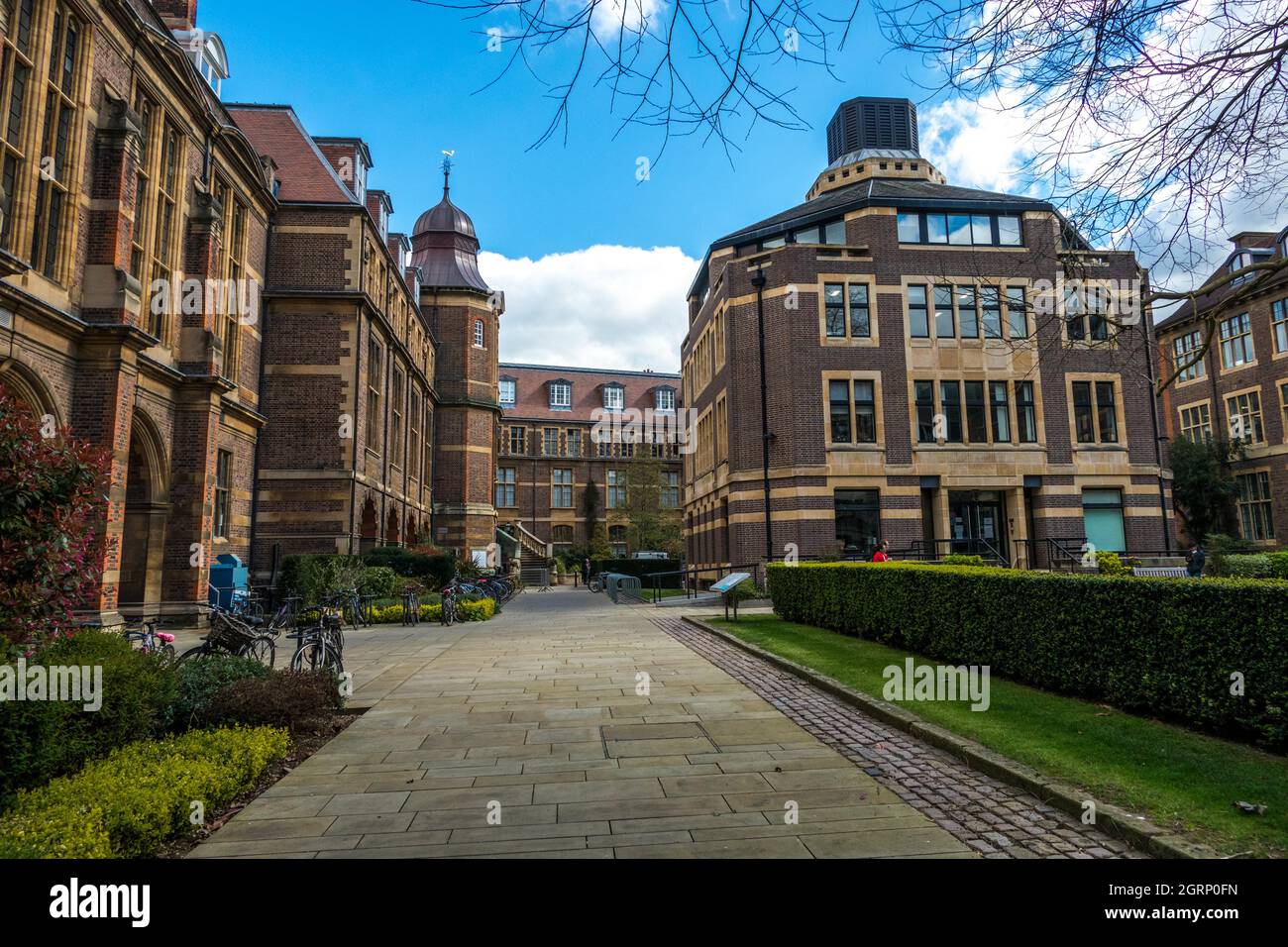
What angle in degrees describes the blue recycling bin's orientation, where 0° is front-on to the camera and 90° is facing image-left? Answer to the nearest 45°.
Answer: approximately 315°

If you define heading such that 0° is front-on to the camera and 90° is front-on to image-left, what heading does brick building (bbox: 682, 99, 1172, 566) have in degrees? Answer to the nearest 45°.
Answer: approximately 0°

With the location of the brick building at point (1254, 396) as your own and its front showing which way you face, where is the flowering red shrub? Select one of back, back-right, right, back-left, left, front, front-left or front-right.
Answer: front-left

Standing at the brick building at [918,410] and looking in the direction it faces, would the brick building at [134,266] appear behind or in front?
in front

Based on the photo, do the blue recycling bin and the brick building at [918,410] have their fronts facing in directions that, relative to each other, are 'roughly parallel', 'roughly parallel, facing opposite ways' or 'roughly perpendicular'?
roughly perpendicular

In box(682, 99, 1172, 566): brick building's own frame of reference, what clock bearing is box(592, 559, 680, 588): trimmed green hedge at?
The trimmed green hedge is roughly at 4 o'clock from the brick building.

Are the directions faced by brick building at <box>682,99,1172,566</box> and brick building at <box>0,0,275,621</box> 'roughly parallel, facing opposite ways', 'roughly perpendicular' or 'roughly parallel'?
roughly perpendicular

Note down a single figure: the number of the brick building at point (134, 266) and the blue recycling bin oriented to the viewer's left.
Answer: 0

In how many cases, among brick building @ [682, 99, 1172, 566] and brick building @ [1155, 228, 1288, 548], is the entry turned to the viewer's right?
0

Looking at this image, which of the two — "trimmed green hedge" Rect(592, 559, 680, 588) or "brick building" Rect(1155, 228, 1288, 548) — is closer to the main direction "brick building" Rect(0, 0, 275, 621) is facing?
the brick building

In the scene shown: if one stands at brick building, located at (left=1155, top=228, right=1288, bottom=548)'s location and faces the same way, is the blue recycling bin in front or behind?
in front

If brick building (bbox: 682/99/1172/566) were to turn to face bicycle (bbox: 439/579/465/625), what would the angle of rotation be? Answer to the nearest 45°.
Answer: approximately 45° to its right

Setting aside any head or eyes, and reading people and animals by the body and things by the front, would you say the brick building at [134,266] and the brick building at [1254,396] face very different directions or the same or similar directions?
very different directions
